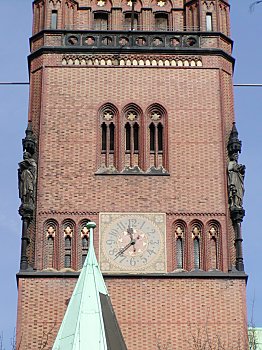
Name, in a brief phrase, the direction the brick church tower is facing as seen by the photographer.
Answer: facing the viewer
